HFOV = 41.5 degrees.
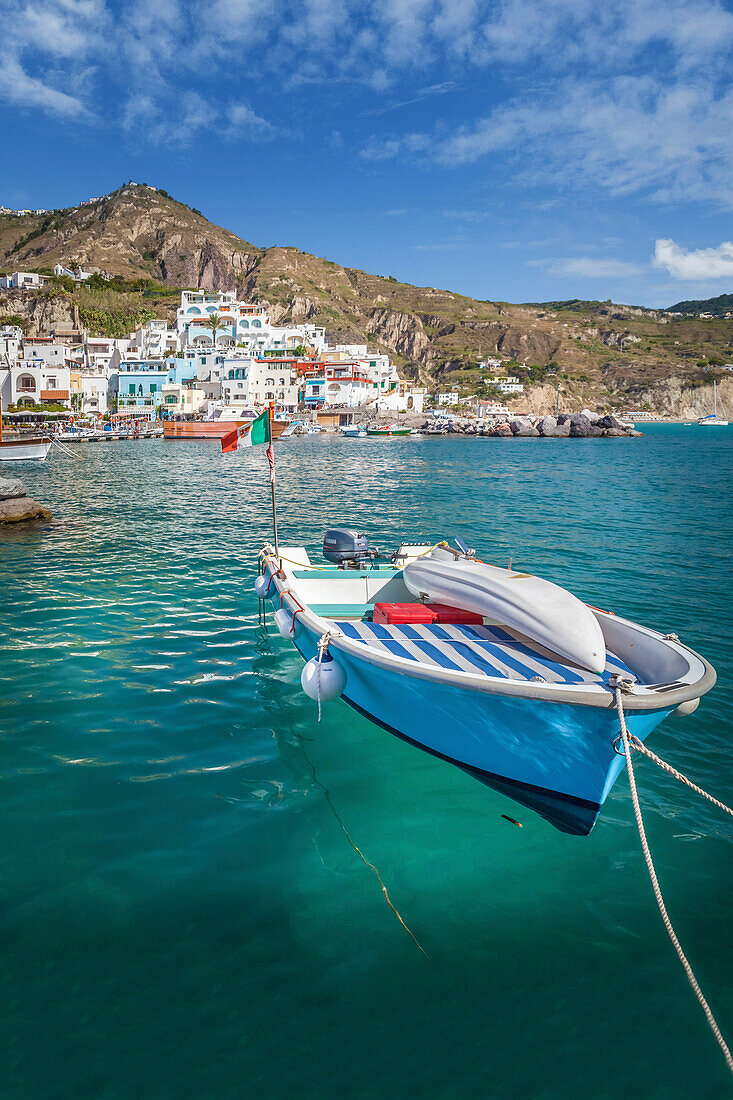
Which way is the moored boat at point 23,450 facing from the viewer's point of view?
to the viewer's right

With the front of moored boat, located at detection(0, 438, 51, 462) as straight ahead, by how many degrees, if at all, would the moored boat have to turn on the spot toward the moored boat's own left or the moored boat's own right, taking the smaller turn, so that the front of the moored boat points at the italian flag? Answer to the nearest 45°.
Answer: approximately 90° to the moored boat's own right

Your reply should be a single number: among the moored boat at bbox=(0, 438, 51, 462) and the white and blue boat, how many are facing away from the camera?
0

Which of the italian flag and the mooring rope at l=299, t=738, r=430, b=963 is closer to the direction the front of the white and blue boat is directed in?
the mooring rope

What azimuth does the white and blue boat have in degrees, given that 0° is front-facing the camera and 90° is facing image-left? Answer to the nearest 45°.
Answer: approximately 315°

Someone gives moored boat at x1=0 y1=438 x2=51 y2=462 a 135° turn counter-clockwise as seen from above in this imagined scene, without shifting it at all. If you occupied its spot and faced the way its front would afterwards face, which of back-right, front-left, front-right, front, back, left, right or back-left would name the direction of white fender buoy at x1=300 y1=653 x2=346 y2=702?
back-left

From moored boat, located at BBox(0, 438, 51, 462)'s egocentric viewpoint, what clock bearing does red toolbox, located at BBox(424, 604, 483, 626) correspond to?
The red toolbox is roughly at 3 o'clock from the moored boat.

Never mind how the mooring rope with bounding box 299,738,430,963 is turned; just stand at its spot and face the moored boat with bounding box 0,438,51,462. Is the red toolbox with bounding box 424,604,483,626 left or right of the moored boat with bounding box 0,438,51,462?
right

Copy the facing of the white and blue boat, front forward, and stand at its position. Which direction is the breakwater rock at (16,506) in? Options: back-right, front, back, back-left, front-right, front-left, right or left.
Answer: back

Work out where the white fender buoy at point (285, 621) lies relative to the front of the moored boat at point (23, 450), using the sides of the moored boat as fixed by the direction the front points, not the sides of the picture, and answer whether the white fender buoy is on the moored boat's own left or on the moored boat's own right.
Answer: on the moored boat's own right
